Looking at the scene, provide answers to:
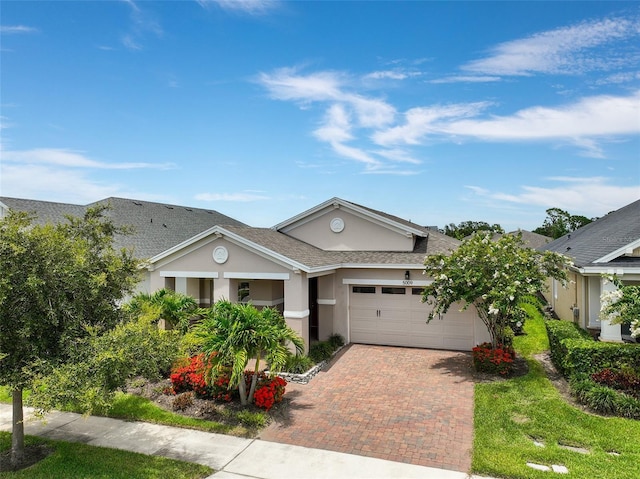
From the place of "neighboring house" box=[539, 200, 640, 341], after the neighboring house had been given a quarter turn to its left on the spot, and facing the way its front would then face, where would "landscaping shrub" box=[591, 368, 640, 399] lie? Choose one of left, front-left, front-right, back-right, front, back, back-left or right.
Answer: right

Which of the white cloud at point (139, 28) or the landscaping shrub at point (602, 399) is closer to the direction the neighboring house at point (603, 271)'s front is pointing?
the landscaping shrub

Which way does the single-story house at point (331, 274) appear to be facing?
toward the camera

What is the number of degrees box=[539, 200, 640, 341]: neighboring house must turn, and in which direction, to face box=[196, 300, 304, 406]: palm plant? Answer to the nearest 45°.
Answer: approximately 45° to its right

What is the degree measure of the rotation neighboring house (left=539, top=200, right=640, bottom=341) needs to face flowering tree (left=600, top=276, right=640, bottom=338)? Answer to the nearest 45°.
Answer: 0° — it already faces it

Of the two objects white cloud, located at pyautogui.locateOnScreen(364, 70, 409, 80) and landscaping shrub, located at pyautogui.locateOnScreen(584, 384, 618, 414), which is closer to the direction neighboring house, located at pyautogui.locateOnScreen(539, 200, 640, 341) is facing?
the landscaping shrub

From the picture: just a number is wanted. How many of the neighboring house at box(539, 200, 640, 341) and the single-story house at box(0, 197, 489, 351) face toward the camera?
2

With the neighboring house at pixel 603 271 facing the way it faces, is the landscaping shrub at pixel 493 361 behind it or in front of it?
in front
